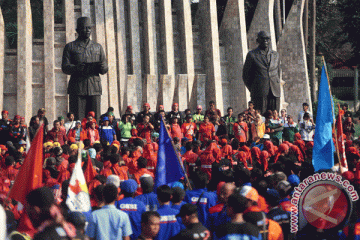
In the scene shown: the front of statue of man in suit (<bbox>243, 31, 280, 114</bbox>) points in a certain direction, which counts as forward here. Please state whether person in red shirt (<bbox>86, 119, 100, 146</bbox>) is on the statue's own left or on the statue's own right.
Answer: on the statue's own right

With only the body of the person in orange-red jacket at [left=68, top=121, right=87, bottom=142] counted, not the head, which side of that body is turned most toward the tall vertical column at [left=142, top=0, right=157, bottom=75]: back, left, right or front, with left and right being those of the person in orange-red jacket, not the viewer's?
back

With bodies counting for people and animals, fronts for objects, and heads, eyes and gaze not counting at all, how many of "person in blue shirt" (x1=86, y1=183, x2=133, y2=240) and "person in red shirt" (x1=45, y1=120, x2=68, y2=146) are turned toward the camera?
1

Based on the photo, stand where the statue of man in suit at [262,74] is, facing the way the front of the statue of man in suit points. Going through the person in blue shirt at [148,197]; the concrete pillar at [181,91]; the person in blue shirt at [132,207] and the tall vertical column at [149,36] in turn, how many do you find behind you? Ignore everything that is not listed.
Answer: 2

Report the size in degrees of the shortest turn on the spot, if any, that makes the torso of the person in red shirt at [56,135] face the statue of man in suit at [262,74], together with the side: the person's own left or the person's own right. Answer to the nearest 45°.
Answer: approximately 90° to the person's own left

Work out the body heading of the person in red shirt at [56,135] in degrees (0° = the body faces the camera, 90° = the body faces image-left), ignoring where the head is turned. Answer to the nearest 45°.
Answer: approximately 0°

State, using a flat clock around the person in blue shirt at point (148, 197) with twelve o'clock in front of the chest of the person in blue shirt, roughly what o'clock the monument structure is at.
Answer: The monument structure is roughly at 12 o'clock from the person in blue shirt.

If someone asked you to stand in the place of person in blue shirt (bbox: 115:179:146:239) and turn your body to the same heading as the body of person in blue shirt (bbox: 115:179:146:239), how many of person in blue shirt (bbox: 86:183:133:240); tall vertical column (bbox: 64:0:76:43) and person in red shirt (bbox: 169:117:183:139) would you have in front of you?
2

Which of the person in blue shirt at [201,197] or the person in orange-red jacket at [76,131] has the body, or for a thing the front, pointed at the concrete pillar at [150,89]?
the person in blue shirt

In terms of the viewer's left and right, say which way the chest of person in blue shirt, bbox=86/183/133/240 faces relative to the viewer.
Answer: facing away from the viewer

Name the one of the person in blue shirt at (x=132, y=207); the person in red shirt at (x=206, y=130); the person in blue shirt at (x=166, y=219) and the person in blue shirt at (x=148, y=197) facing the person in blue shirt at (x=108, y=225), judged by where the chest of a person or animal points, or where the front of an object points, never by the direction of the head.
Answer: the person in red shirt

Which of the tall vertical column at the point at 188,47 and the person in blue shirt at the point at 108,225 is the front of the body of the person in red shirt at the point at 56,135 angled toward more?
the person in blue shirt

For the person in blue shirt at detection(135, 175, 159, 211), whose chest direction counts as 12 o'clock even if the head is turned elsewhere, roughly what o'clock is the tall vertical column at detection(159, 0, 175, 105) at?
The tall vertical column is roughly at 12 o'clock from the person in blue shirt.

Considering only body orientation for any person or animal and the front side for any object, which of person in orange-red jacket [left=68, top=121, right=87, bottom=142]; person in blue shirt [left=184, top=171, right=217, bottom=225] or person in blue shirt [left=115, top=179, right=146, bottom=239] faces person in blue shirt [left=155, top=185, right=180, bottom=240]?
the person in orange-red jacket

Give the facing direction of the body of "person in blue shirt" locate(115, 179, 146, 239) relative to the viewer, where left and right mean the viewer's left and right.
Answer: facing away from the viewer
